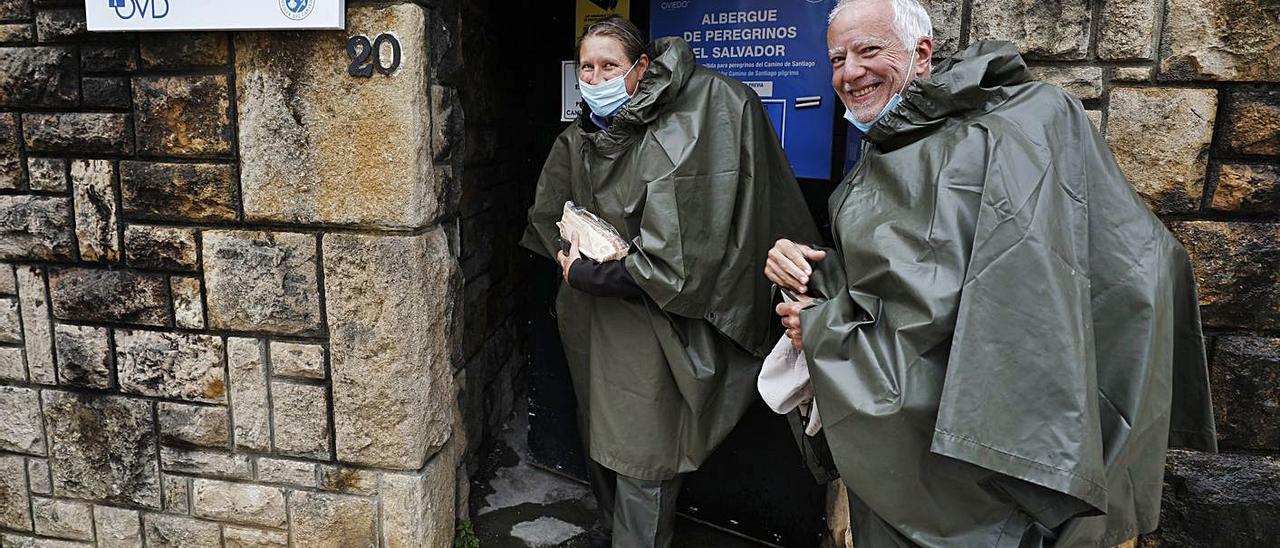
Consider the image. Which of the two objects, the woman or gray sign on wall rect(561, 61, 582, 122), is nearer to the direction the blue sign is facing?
the woman

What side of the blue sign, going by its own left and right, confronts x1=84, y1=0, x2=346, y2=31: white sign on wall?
right

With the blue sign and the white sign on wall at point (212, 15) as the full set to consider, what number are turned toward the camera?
2

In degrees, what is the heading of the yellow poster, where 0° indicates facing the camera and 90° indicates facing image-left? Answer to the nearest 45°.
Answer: approximately 0°

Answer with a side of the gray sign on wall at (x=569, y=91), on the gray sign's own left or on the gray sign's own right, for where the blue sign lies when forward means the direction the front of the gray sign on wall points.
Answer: on the gray sign's own left

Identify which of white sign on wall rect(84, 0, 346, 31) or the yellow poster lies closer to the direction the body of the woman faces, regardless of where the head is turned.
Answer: the white sign on wall

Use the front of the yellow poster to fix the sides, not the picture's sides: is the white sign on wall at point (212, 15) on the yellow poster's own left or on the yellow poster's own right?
on the yellow poster's own right

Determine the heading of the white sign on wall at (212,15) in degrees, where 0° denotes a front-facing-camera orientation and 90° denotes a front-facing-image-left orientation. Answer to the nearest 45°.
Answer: approximately 0°

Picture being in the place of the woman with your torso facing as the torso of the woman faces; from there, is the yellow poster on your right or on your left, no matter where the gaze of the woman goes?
on your right

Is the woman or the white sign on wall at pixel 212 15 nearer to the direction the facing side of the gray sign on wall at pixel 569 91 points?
the woman

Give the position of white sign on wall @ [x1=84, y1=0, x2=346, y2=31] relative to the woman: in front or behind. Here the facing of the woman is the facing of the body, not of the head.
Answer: in front

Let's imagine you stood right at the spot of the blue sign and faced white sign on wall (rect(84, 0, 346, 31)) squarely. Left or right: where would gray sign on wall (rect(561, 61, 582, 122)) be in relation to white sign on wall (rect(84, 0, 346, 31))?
right
